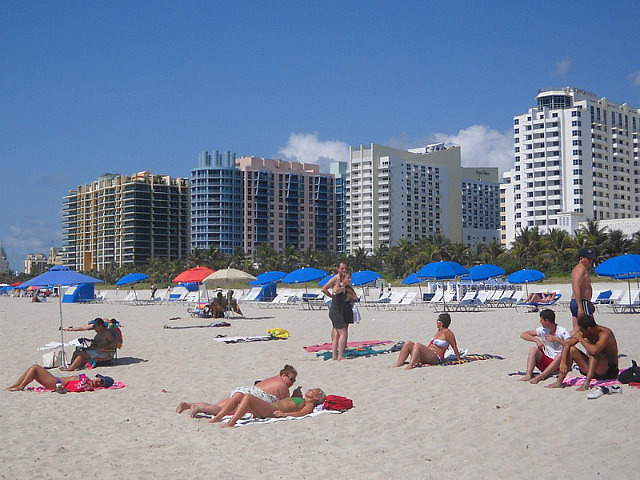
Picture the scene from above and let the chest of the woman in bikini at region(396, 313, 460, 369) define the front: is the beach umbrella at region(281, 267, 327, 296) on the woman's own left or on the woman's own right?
on the woman's own right

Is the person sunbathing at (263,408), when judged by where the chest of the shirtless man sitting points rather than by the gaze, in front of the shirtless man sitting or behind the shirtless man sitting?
in front

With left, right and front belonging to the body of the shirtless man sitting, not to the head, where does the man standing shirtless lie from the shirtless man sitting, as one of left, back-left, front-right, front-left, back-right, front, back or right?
back-right

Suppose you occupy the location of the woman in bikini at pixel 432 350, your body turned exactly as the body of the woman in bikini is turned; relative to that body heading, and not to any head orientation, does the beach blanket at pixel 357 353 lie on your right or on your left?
on your right

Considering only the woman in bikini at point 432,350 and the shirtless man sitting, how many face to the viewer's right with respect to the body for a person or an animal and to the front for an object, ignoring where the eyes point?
0

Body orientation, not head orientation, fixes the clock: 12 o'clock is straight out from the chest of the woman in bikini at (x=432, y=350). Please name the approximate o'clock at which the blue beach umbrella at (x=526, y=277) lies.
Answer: The blue beach umbrella is roughly at 5 o'clock from the woman in bikini.

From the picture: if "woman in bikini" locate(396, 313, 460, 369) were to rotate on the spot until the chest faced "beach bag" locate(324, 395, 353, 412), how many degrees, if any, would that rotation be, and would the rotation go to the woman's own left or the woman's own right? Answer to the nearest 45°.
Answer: approximately 45° to the woman's own left

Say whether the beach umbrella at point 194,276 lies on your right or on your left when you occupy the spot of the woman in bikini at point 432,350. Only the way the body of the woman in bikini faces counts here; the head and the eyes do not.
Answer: on your right
